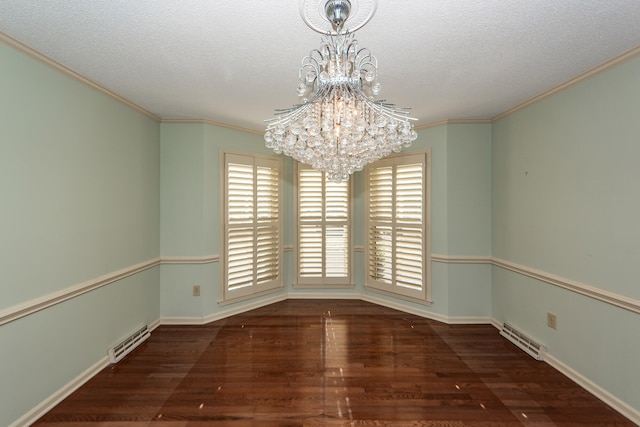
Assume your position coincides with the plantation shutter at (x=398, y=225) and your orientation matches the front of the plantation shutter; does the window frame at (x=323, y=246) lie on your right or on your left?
on your right

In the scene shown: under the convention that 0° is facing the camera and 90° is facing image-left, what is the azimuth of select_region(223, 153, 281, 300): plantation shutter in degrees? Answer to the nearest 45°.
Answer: approximately 315°

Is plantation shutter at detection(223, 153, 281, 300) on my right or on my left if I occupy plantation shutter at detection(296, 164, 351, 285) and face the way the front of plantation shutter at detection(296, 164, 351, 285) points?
on my right

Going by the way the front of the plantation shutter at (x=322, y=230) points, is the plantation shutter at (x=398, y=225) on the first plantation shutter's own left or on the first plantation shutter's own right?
on the first plantation shutter's own left

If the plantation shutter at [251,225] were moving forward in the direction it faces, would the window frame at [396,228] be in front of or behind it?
in front

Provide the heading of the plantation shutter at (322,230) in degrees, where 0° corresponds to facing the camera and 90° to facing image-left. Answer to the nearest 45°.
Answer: approximately 0°

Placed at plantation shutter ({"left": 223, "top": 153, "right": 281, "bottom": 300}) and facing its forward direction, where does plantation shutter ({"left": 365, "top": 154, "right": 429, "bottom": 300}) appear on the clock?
plantation shutter ({"left": 365, "top": 154, "right": 429, "bottom": 300}) is roughly at 11 o'clock from plantation shutter ({"left": 223, "top": 153, "right": 281, "bottom": 300}).
